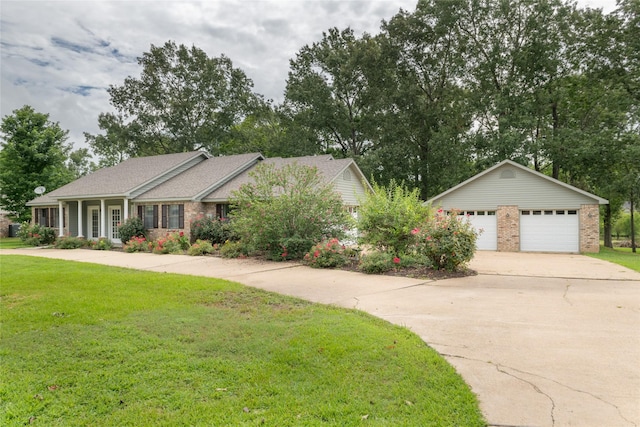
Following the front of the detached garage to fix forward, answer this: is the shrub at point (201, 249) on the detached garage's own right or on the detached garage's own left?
on the detached garage's own right

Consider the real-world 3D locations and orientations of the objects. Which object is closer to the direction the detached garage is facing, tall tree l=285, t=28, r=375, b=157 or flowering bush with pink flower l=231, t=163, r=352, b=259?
the flowering bush with pink flower

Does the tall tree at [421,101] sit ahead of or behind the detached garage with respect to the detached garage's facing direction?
behind

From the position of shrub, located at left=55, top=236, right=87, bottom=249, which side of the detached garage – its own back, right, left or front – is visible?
right

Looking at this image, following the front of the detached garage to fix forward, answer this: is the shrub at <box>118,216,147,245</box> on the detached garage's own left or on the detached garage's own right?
on the detached garage's own right

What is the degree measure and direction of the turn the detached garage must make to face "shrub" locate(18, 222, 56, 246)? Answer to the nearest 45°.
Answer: approximately 90° to its right

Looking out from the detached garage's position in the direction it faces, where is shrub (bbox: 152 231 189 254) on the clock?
The shrub is roughly at 2 o'clock from the detached garage.

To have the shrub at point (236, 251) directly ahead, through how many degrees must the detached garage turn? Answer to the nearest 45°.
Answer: approximately 45° to its right

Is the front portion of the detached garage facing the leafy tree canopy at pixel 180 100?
no

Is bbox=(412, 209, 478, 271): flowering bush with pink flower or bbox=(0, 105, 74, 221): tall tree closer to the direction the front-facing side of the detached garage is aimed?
the flowering bush with pink flower

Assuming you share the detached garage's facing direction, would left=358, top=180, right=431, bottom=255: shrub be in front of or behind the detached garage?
in front

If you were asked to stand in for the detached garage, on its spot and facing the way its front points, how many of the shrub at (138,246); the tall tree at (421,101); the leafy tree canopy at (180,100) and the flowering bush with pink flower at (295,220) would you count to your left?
0

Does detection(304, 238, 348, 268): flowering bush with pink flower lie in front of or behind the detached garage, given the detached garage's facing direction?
in front

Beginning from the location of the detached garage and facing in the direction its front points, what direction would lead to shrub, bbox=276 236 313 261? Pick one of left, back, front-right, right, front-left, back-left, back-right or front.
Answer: front-right

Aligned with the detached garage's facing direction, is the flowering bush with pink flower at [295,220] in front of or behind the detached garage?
in front

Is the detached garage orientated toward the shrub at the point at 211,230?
no

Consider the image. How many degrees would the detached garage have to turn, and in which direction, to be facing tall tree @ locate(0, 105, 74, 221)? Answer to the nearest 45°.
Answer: approximately 90° to its right

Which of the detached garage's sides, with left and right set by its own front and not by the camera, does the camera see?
front
